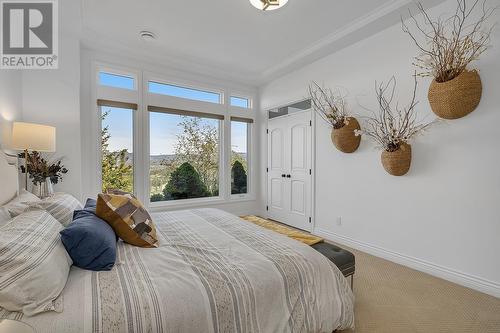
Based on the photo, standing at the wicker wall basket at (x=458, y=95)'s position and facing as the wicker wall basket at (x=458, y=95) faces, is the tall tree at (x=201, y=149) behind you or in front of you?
in front

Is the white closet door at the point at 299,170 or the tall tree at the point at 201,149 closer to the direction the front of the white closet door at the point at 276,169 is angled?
the tall tree

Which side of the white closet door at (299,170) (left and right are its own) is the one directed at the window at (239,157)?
right

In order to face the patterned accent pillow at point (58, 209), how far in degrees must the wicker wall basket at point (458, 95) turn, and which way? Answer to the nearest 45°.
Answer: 0° — it already faces it

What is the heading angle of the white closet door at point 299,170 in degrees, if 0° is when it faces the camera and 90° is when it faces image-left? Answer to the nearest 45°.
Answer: approximately 45°

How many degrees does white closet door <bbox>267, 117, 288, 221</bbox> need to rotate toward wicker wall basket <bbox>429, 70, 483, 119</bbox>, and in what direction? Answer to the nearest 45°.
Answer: approximately 90° to its left

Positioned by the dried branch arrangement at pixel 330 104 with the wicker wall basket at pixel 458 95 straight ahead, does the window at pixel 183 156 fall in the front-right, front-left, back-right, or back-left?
back-right

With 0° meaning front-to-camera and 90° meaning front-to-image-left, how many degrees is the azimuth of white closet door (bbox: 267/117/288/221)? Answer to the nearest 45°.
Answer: approximately 45°

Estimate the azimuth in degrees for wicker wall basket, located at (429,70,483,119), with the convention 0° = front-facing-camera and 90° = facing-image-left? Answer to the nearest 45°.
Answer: approximately 45°

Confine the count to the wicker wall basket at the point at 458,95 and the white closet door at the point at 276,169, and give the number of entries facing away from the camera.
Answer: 0

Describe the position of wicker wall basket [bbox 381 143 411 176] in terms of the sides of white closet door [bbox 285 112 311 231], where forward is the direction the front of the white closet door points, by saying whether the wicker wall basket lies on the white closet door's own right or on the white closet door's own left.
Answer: on the white closet door's own left

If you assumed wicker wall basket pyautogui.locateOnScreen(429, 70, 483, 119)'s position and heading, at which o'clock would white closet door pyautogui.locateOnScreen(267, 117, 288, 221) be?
The white closet door is roughly at 2 o'clock from the wicker wall basket.
